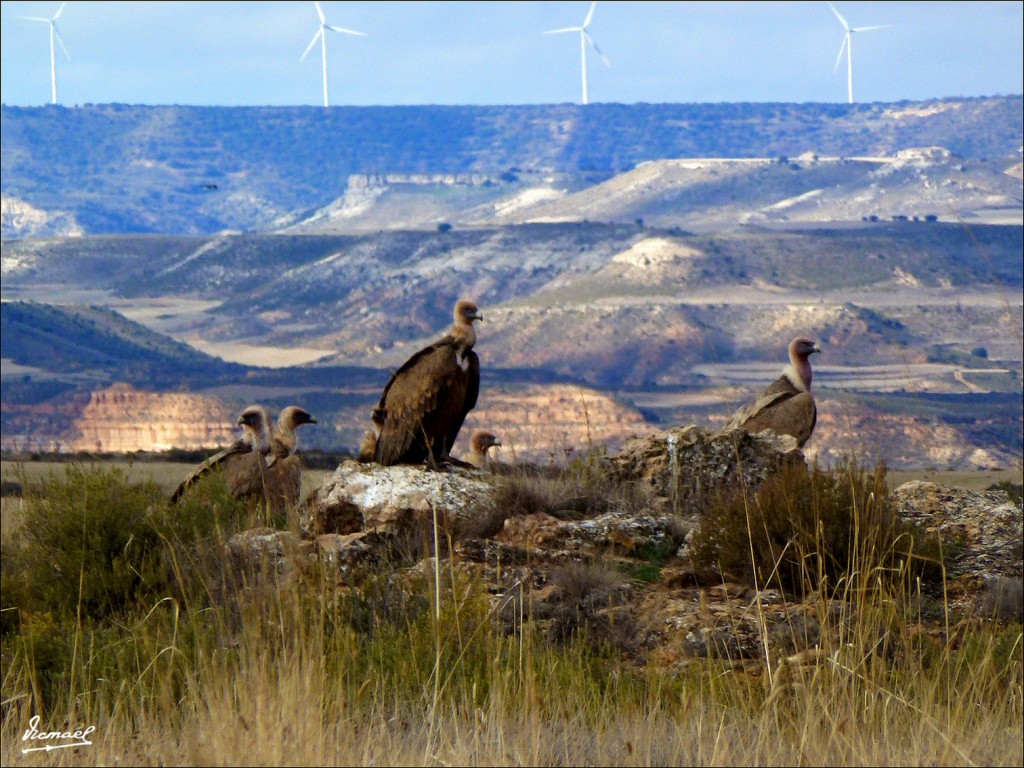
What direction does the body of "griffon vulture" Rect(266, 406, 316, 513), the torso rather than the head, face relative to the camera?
to the viewer's right

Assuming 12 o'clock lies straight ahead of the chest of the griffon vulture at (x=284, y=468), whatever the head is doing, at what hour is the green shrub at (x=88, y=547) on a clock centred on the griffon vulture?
The green shrub is roughly at 4 o'clock from the griffon vulture.

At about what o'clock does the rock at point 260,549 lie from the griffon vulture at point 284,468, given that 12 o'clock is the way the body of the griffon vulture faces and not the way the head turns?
The rock is roughly at 3 o'clock from the griffon vulture.

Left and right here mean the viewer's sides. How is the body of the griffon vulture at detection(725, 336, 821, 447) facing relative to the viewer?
facing to the right of the viewer

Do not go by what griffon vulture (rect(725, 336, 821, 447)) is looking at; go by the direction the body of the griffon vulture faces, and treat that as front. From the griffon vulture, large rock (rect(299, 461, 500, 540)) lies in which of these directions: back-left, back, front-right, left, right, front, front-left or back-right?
back-right

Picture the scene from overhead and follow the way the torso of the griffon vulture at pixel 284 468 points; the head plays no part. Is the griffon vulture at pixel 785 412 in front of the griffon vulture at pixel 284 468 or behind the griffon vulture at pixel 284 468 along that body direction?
in front

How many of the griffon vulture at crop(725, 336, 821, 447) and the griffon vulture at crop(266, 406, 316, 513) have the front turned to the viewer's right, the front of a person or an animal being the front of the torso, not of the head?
2
